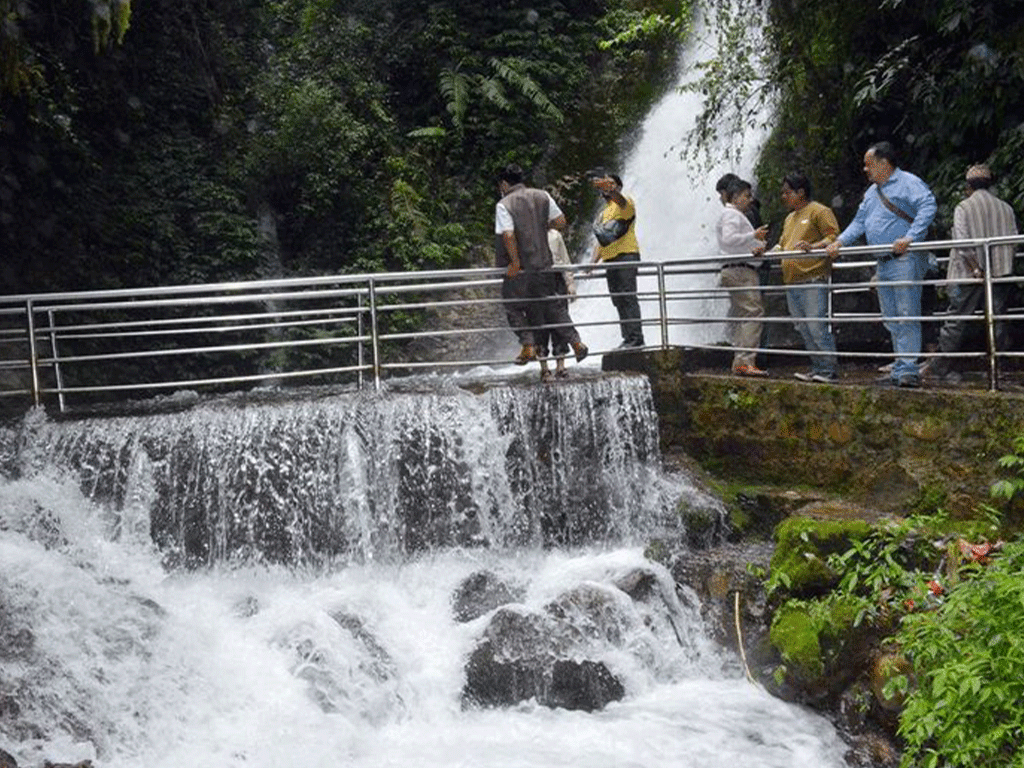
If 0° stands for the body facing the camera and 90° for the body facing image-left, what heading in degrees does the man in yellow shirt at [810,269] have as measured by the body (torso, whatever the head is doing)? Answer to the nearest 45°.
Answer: approximately 45°

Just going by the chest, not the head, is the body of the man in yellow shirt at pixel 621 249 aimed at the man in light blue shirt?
no

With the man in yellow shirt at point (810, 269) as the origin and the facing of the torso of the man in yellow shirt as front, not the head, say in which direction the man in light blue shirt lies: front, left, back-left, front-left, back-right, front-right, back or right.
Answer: left

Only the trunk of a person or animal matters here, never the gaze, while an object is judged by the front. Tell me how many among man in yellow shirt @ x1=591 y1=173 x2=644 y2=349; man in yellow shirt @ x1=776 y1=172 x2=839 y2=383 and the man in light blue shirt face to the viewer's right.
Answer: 0

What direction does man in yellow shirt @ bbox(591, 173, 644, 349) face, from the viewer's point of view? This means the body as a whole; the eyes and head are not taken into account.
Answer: to the viewer's left

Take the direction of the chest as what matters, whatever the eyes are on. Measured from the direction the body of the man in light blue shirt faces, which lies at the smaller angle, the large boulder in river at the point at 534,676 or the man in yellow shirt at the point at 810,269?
the large boulder in river

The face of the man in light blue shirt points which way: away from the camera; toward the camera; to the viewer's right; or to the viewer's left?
to the viewer's left

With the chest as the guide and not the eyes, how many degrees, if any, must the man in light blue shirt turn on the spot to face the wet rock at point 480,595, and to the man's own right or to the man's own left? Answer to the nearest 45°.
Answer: approximately 45° to the man's own right

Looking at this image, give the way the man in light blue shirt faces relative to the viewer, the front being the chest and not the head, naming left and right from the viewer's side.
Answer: facing the viewer and to the left of the viewer

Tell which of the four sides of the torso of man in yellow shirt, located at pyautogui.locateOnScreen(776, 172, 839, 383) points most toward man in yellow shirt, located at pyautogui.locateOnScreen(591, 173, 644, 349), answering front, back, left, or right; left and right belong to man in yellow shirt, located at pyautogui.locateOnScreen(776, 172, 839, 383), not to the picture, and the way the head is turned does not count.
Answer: right

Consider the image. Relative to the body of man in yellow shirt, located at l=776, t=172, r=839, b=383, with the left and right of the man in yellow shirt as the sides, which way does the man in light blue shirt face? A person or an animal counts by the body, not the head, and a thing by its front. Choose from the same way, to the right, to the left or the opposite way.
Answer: the same way
